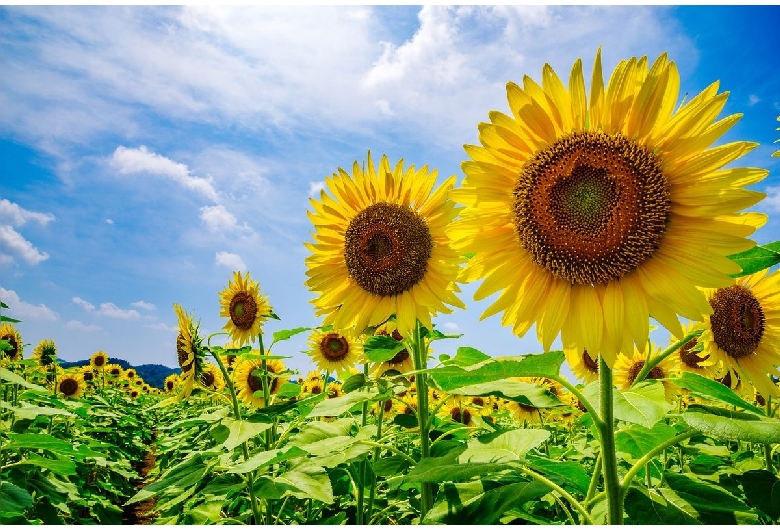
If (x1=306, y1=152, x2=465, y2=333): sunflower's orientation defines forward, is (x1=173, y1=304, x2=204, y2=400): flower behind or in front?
behind

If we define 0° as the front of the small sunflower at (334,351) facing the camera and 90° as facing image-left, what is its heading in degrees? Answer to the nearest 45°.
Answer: approximately 0°

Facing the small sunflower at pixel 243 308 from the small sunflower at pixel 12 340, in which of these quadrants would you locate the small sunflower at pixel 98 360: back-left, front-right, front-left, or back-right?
back-left

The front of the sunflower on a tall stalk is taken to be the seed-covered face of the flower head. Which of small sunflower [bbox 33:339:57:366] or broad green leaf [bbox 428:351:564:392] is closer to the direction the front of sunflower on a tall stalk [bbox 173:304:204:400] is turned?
the small sunflower

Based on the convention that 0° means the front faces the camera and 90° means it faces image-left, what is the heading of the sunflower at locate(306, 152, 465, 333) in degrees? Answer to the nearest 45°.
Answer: approximately 0°

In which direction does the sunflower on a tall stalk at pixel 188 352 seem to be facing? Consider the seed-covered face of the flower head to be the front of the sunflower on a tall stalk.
to the viewer's left

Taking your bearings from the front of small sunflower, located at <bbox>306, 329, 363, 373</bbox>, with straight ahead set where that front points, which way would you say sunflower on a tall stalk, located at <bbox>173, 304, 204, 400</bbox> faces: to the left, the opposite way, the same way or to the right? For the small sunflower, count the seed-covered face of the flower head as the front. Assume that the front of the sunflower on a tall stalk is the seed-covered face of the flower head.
to the right
